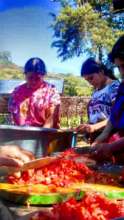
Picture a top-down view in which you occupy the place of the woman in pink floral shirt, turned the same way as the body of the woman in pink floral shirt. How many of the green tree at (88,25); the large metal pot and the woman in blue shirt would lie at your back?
1

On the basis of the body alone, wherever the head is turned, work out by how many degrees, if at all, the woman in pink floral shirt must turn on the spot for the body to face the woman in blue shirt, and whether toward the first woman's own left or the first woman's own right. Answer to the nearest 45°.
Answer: approximately 45° to the first woman's own left

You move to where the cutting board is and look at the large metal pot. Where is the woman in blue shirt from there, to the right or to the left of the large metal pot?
right

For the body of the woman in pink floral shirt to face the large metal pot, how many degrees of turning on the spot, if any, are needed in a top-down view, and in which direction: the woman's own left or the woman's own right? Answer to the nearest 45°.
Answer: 0° — they already face it

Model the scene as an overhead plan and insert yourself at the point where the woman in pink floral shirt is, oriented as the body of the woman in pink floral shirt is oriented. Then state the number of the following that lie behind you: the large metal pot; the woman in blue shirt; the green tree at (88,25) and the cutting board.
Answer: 1

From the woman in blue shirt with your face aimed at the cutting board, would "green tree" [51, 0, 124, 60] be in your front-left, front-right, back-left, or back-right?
back-right

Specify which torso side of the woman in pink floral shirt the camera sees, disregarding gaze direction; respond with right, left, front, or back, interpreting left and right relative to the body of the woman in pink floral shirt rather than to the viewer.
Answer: front

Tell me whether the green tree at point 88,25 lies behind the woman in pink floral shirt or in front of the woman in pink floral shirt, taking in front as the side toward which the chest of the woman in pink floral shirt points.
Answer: behind

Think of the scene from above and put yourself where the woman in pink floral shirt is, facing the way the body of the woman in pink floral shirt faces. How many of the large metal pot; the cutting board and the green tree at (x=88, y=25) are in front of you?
2

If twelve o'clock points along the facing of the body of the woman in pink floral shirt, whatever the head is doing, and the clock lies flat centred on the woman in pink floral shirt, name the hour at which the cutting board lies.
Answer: The cutting board is roughly at 12 o'clock from the woman in pink floral shirt.
